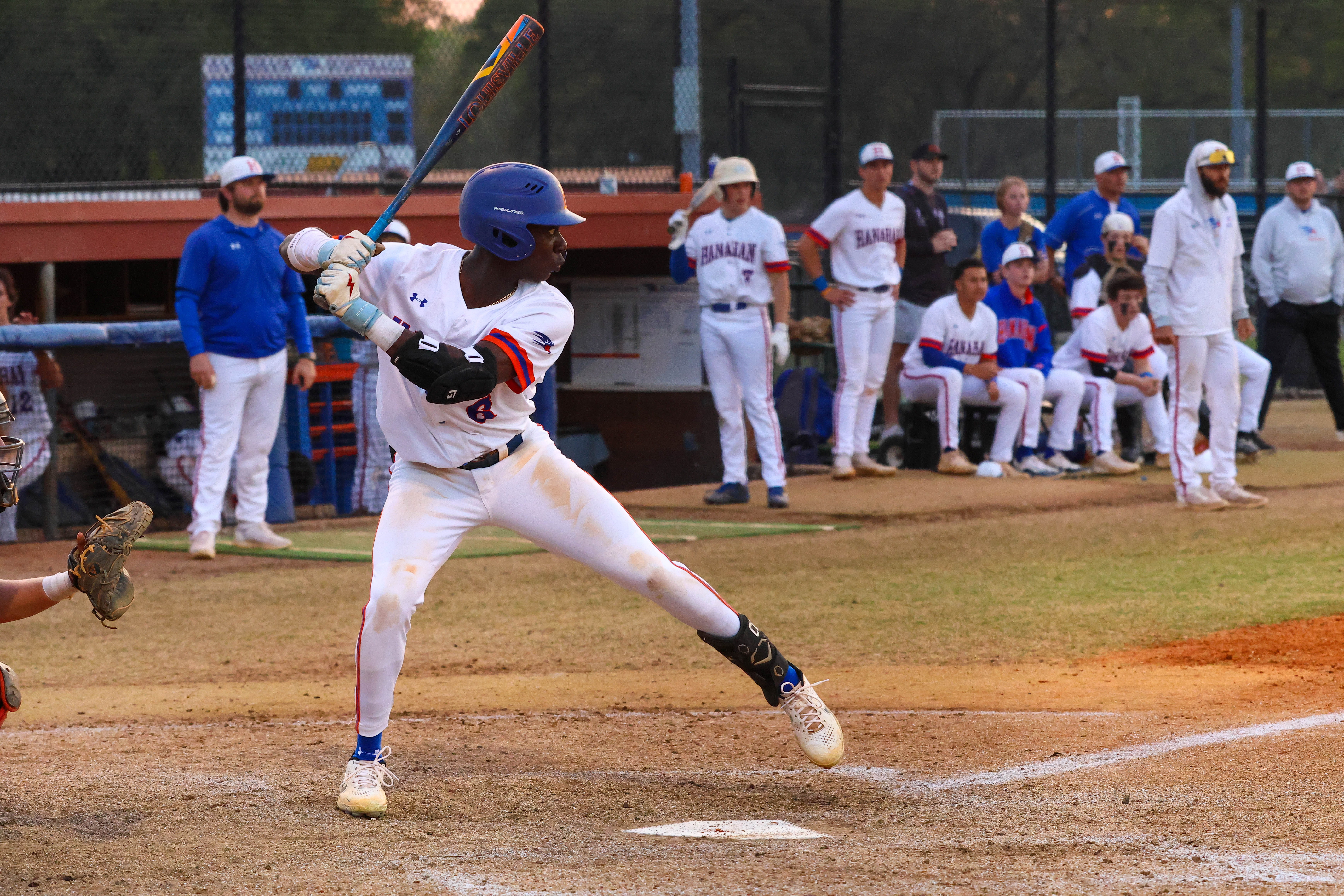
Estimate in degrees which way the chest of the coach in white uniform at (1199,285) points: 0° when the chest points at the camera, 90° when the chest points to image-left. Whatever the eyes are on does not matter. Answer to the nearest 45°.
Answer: approximately 315°

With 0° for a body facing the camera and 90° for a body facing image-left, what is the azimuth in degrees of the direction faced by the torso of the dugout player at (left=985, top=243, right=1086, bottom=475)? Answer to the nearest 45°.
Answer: approximately 315°

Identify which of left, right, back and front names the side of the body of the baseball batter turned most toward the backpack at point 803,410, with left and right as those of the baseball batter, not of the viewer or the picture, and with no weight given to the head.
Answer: back

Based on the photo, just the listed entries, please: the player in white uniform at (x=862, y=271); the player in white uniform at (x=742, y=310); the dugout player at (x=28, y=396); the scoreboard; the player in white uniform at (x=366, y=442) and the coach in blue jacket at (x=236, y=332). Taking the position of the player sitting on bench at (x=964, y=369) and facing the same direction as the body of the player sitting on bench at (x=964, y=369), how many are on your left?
0

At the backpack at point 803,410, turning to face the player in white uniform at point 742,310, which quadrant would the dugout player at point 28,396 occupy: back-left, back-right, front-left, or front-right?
front-right

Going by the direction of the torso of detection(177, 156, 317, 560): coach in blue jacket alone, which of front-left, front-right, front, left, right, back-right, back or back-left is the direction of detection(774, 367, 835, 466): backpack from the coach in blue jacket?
left

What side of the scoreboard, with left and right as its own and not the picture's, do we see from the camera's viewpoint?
front

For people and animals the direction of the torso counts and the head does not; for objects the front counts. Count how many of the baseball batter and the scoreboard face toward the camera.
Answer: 2

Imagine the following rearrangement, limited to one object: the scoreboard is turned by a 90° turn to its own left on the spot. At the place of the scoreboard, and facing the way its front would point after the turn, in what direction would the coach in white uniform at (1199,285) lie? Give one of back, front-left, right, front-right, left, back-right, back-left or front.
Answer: front-right

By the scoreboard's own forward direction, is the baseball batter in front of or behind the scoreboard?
in front

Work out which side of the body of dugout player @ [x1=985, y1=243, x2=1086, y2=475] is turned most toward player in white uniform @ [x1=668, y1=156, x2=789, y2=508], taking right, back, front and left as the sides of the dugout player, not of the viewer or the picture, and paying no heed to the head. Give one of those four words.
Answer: right

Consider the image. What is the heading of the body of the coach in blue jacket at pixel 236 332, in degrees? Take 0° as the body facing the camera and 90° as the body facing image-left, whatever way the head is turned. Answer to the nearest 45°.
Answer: approximately 315°

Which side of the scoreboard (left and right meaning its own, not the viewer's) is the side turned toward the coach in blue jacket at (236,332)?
front

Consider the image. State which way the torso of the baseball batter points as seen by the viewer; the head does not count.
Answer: toward the camera

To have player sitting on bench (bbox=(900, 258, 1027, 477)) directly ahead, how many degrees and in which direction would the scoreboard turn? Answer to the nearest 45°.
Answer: approximately 45° to its left

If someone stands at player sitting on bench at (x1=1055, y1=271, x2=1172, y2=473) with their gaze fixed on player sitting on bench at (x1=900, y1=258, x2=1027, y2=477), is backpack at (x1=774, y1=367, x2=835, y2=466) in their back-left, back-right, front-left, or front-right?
front-right

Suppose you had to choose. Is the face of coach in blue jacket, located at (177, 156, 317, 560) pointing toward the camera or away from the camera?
toward the camera
